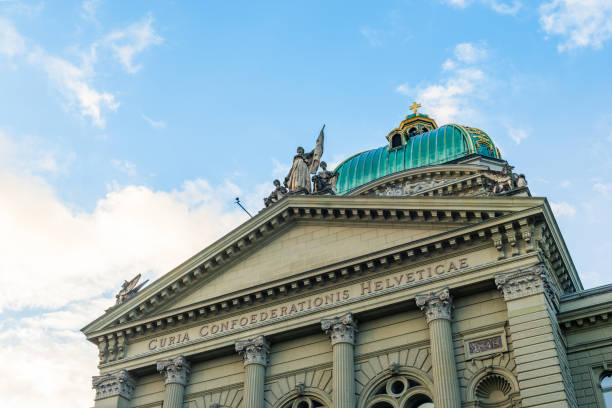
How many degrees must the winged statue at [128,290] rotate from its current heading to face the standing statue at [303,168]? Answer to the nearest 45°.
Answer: approximately 135° to its left

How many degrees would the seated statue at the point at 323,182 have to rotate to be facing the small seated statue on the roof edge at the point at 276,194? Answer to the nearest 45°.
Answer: approximately 90° to its right

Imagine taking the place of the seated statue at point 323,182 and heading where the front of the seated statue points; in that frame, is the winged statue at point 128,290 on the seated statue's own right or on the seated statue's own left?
on the seated statue's own right

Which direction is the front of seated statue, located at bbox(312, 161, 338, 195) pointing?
toward the camera

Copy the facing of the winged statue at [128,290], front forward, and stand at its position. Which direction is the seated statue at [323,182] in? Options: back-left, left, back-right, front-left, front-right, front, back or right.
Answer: back-left
